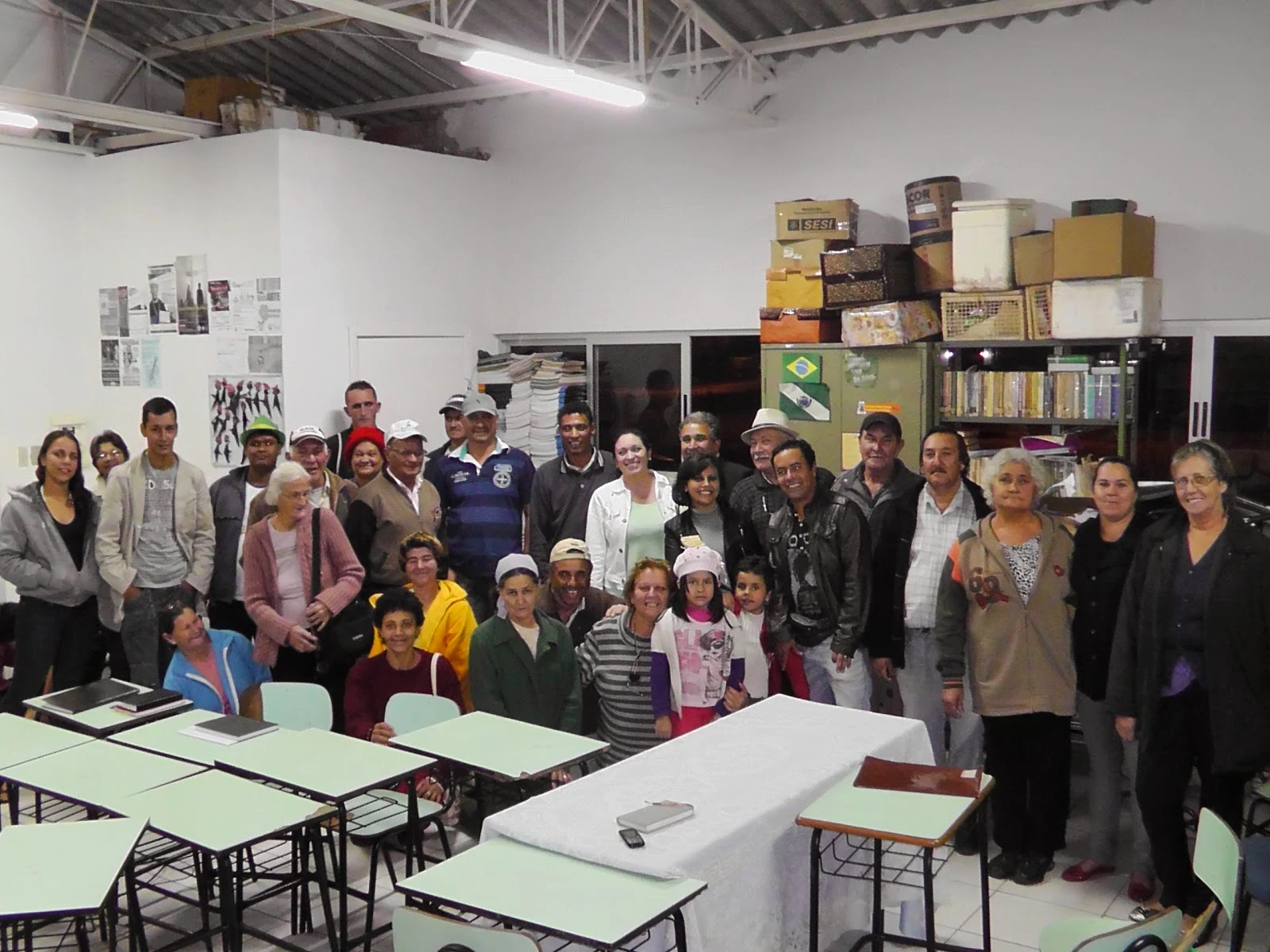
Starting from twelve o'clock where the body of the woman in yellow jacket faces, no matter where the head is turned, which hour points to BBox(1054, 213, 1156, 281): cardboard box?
The cardboard box is roughly at 9 o'clock from the woman in yellow jacket.

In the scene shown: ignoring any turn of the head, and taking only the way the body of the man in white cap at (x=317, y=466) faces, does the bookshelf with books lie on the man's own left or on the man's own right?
on the man's own left

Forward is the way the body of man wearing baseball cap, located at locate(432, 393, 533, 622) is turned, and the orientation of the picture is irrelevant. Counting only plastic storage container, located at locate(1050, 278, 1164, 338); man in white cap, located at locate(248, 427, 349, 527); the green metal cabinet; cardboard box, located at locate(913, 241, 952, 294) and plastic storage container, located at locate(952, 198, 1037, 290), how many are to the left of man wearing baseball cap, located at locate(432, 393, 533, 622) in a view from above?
4

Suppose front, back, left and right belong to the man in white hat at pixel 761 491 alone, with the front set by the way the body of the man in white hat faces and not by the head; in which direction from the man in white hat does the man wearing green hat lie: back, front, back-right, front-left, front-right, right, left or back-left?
right
